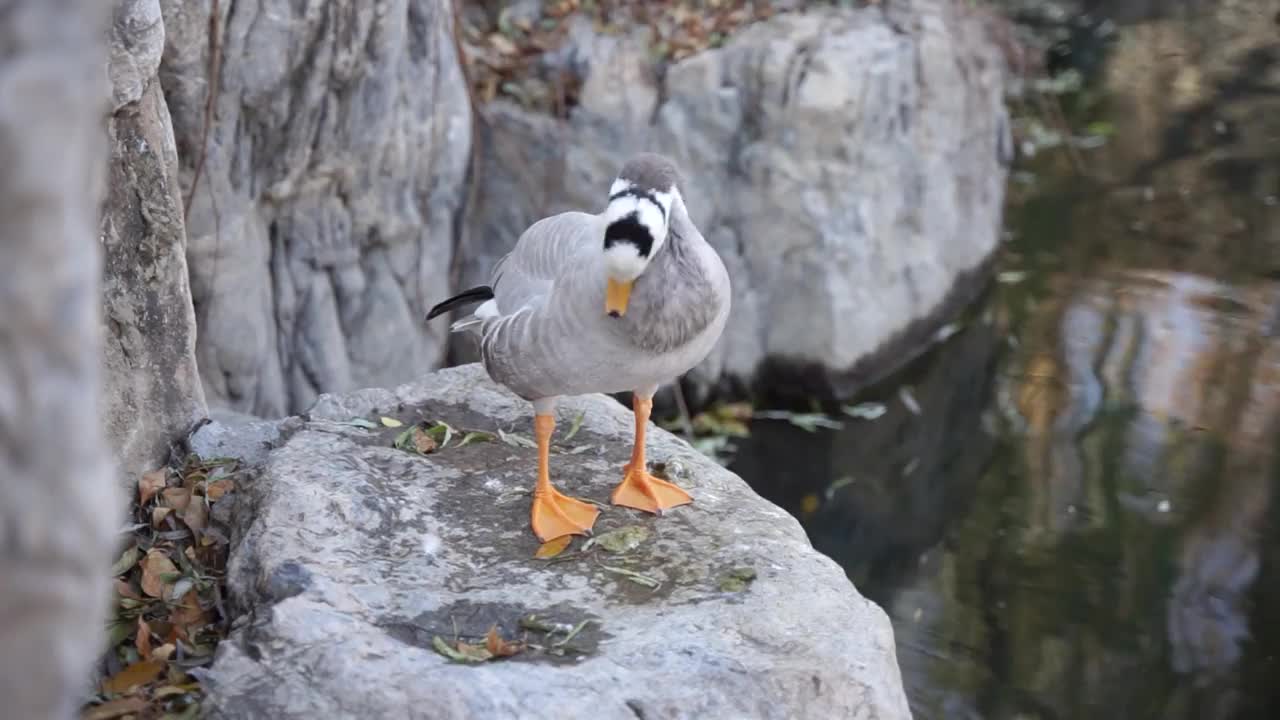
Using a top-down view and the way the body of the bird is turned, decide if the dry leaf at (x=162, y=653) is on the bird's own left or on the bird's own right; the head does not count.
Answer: on the bird's own right

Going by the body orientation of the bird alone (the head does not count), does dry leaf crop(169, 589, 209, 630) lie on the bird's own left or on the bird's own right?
on the bird's own right

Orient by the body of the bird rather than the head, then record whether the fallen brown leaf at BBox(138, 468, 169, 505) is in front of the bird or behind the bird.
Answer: behind

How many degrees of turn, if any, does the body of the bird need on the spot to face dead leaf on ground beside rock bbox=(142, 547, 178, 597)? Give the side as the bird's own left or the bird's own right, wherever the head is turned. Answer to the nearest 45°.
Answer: approximately 135° to the bird's own right

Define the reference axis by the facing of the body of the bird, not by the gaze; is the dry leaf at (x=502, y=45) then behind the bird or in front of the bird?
behind

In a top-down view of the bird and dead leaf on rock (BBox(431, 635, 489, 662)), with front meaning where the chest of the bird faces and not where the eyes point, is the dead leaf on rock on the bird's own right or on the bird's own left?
on the bird's own right

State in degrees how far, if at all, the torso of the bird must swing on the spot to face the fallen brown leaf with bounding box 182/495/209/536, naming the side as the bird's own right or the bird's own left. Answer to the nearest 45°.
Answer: approximately 135° to the bird's own right

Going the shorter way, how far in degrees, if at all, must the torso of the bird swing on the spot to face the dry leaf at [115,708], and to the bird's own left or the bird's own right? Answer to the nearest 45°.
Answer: approximately 90° to the bird's own right

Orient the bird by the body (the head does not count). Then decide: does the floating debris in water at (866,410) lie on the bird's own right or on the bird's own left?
on the bird's own left

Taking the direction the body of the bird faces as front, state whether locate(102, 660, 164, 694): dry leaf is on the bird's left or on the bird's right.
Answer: on the bird's right

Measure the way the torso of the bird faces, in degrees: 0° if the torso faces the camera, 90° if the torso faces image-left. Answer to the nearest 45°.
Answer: approximately 315°

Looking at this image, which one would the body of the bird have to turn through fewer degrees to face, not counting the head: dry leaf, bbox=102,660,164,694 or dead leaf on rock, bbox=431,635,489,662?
the dead leaf on rock
